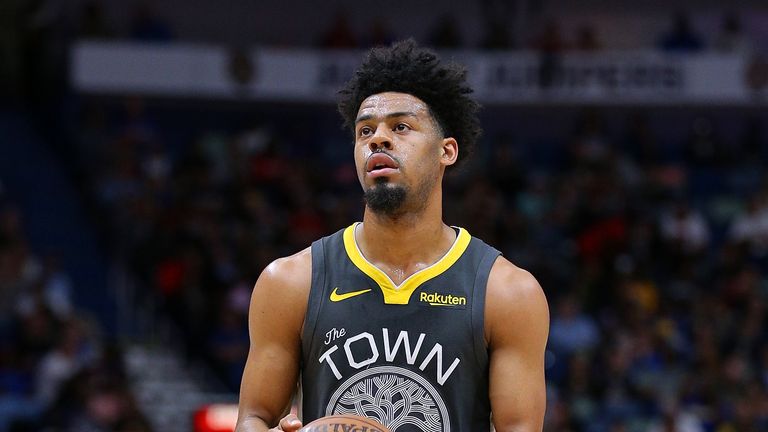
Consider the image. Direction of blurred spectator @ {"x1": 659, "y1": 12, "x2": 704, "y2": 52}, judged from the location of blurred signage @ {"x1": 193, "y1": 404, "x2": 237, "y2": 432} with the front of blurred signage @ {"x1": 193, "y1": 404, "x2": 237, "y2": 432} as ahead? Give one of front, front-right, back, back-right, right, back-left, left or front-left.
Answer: back-left

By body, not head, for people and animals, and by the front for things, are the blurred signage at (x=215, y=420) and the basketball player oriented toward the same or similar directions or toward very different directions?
same or similar directions

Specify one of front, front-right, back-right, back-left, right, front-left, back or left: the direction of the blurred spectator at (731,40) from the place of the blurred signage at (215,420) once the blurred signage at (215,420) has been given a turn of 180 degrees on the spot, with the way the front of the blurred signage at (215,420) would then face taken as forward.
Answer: front-right

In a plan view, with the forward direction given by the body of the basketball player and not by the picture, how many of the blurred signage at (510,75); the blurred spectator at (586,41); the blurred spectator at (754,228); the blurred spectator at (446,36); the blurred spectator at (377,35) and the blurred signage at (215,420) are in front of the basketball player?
0

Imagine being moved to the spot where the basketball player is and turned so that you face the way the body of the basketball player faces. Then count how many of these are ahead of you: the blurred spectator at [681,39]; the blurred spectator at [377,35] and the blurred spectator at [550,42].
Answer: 0

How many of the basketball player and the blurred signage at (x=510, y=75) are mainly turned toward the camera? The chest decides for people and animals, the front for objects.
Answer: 2

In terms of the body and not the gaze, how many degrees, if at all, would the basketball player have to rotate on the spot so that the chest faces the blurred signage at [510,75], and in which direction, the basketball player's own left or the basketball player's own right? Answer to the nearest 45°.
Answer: approximately 180°

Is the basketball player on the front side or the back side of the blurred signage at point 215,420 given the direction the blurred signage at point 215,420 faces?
on the front side

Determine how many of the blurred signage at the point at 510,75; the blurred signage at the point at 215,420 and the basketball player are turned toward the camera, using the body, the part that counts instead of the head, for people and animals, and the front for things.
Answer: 3

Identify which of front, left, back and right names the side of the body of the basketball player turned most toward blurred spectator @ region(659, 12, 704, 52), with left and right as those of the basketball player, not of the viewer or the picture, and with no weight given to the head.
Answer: back

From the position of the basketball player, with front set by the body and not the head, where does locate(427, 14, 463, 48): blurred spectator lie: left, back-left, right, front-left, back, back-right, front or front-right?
back

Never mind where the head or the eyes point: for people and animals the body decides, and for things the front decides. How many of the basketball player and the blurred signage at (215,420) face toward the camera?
2

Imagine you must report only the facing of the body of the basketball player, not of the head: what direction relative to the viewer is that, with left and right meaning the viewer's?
facing the viewer

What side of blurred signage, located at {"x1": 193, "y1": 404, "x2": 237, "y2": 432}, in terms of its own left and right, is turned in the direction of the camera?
front

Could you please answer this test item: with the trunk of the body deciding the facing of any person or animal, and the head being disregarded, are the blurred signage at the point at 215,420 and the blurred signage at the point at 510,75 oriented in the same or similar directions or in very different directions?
same or similar directions

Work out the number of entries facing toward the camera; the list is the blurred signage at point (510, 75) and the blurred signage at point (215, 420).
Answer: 2
